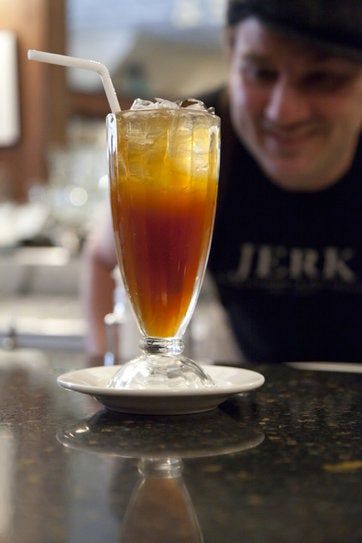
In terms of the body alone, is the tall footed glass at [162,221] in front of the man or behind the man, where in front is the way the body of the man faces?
in front

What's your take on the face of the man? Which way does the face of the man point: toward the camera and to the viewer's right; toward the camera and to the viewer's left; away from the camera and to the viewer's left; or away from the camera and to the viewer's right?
toward the camera and to the viewer's left

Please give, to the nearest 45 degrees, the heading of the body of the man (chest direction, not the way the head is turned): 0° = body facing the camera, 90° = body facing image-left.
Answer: approximately 0°

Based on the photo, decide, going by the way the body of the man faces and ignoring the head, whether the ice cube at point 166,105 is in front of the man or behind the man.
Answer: in front

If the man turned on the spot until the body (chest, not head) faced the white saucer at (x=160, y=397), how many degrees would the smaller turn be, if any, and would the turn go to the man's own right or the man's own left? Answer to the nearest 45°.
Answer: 0° — they already face it

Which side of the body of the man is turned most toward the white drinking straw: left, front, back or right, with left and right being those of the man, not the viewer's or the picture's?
front
